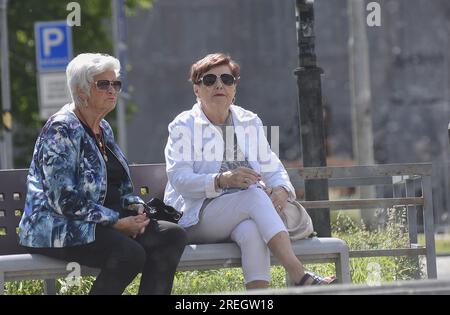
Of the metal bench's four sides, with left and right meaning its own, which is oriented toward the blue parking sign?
back

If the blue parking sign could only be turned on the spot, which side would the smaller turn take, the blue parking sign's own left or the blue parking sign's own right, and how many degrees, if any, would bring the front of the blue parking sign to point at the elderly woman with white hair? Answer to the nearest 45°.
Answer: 0° — it already faces them

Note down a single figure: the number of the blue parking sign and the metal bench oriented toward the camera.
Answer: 2

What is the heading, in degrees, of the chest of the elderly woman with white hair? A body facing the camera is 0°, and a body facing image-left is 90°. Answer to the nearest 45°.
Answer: approximately 315°

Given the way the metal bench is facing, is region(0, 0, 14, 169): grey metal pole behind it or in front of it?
behind

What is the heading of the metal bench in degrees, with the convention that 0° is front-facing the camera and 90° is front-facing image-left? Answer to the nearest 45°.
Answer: approximately 0°
